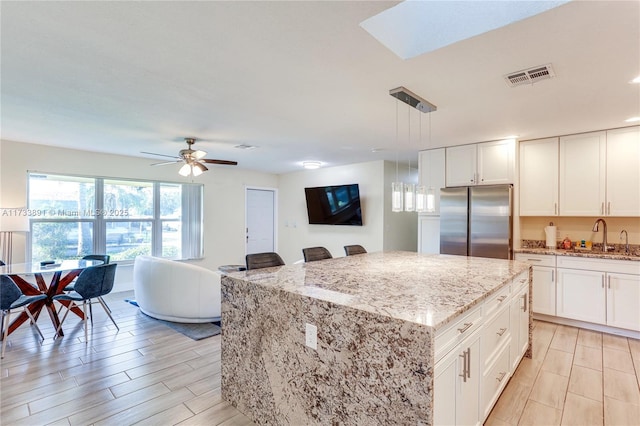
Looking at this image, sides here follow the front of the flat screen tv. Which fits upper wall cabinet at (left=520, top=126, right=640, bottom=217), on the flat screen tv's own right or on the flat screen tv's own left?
on the flat screen tv's own left

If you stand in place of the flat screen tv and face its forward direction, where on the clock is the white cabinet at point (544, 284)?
The white cabinet is roughly at 9 o'clock from the flat screen tv.

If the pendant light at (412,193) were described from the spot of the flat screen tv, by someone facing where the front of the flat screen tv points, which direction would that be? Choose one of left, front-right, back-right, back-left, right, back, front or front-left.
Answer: front-left

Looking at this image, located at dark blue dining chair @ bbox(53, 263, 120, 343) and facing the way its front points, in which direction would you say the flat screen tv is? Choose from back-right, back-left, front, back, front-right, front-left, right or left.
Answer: back-right

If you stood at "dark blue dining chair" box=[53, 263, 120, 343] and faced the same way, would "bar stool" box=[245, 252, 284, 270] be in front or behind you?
behind

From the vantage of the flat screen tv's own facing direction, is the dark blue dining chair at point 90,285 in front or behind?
in front

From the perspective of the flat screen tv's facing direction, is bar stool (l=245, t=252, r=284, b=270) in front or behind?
in front

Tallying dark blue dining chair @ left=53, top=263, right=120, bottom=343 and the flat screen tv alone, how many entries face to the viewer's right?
0

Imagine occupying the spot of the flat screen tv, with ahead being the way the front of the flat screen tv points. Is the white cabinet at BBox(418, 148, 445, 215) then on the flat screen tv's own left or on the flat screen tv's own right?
on the flat screen tv's own left

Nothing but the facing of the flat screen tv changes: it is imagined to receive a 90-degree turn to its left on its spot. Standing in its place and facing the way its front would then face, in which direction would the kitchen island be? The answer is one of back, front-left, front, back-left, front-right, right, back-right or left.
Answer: front-right

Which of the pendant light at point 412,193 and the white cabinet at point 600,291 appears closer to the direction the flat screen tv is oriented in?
the pendant light

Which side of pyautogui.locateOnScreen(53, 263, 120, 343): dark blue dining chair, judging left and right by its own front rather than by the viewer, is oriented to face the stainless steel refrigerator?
back

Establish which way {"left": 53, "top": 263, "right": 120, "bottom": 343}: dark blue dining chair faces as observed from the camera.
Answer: facing away from the viewer and to the left of the viewer

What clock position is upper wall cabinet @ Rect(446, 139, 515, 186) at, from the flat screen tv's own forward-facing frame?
The upper wall cabinet is roughly at 9 o'clock from the flat screen tv.
